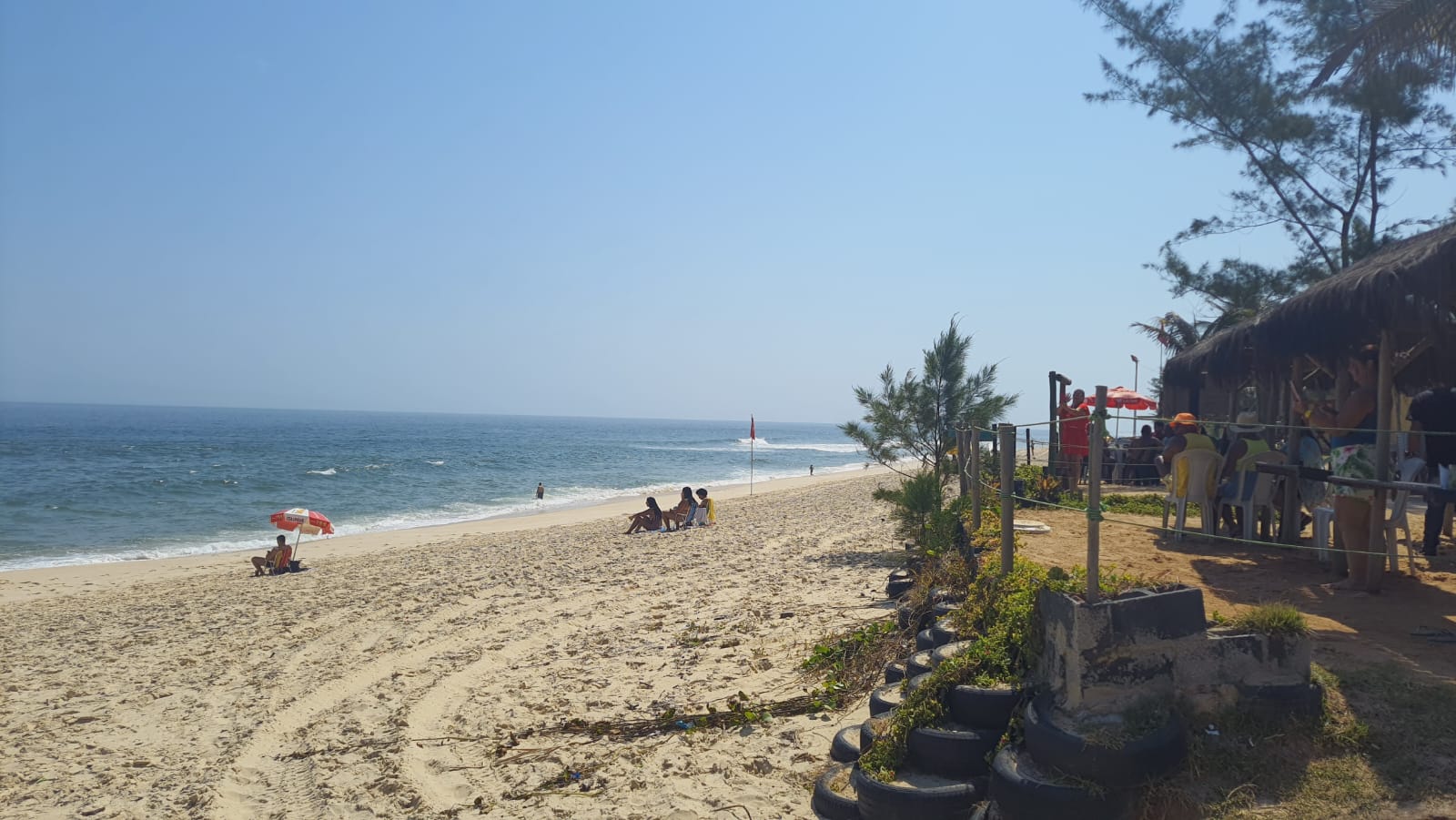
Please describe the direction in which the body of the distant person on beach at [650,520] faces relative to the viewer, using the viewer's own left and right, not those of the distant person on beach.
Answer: facing to the left of the viewer

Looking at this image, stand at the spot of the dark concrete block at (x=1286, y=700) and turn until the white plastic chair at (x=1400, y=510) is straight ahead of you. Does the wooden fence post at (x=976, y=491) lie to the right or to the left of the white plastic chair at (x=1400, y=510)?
left

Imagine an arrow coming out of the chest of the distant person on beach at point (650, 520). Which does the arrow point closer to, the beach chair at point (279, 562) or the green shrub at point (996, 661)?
the beach chair

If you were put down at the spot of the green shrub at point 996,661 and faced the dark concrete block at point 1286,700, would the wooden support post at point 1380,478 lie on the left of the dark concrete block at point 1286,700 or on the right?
left

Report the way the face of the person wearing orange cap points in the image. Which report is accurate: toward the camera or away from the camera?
away from the camera
